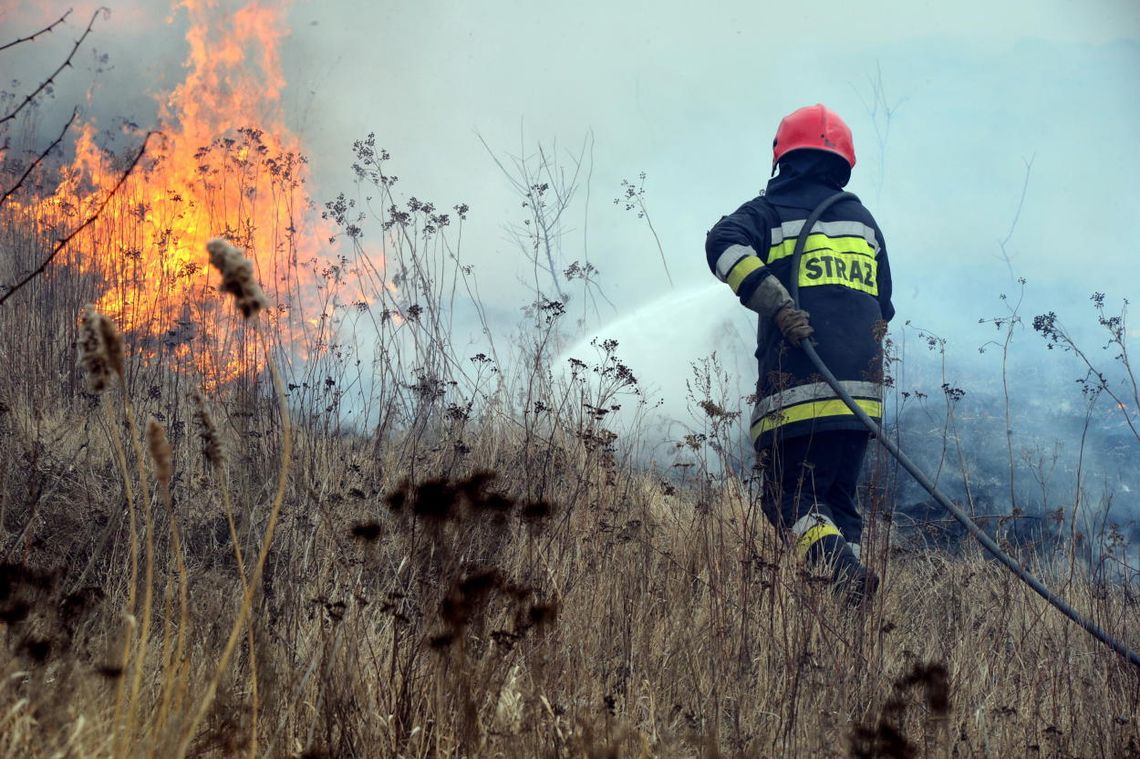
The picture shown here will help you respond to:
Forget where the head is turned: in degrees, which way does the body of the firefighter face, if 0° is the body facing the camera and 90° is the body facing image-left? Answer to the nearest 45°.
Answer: approximately 135°

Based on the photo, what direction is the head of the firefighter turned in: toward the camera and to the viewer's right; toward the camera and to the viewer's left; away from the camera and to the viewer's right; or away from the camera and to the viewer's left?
away from the camera and to the viewer's left
